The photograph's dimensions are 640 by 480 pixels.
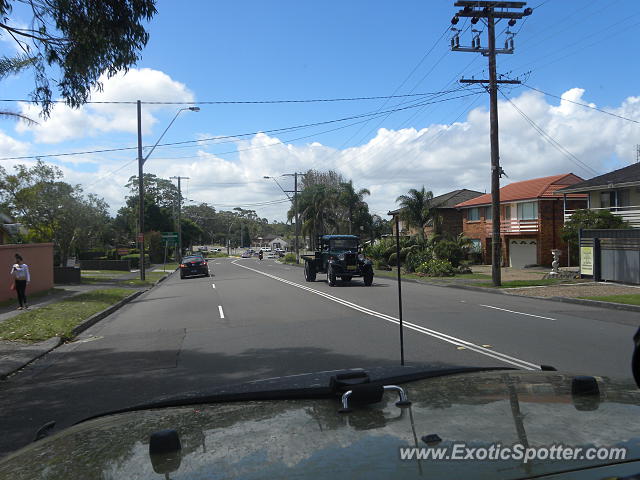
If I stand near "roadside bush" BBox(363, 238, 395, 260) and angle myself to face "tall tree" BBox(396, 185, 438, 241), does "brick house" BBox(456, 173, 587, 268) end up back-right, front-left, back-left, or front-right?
front-right

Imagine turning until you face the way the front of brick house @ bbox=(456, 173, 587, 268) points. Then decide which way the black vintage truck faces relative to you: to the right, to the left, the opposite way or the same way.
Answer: to the left

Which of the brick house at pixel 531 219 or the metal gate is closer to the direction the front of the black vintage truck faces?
the metal gate

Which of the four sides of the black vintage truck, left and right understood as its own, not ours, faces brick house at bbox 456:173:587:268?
left

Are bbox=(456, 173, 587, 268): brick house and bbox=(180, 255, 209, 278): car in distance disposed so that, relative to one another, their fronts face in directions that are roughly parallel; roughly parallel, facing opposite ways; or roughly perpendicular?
roughly perpendicular

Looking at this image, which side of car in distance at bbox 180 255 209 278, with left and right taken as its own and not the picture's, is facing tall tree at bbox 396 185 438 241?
right

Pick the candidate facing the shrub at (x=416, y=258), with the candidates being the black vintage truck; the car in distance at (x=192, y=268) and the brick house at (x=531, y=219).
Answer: the brick house

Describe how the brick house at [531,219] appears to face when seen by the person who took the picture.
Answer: facing the viewer and to the left of the viewer

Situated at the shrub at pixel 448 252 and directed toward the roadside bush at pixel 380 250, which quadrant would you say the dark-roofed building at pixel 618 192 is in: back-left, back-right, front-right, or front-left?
back-right

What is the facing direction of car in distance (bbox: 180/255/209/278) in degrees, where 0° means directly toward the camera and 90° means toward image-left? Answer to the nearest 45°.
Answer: approximately 180°

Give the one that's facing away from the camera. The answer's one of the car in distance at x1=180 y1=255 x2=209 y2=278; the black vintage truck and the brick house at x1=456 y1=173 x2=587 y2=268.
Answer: the car in distance

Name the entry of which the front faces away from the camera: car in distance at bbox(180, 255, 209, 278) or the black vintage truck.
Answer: the car in distance

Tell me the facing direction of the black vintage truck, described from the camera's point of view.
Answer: facing the viewer and to the right of the viewer

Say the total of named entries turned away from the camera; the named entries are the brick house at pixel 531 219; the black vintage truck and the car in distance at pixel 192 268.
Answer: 1

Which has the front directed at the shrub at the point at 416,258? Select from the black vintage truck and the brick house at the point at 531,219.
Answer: the brick house

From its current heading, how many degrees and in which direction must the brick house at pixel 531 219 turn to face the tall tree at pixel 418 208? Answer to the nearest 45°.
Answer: approximately 45° to its right

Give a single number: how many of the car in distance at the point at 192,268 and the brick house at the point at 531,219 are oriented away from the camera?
1

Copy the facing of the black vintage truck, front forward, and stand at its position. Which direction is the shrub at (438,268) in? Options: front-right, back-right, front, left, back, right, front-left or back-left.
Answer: left
